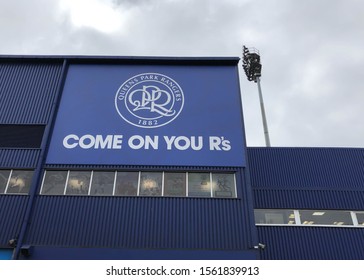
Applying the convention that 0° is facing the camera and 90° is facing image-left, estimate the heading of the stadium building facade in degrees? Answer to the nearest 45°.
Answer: approximately 0°
